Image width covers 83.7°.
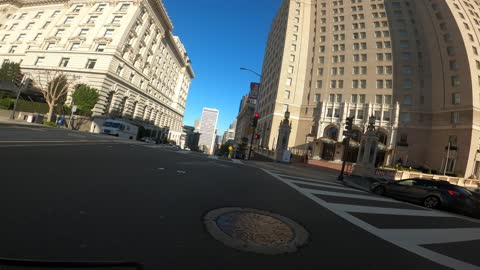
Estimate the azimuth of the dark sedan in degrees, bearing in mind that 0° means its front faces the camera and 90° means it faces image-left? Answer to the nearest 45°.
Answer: approximately 135°

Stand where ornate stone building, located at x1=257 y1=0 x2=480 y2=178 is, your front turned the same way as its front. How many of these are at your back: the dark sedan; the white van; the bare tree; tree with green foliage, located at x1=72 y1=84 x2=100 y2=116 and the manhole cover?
0

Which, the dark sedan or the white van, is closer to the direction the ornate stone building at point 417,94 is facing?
the dark sedan

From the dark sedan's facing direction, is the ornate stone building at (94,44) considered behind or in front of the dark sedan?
in front

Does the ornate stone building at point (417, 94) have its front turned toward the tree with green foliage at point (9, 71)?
no

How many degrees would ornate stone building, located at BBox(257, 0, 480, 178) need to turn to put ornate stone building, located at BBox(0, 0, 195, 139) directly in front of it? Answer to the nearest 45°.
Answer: approximately 45° to its right

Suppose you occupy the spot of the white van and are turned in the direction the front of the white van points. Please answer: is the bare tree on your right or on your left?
on your right

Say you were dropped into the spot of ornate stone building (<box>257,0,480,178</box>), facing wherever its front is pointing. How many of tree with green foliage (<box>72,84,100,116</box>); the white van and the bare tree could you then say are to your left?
0

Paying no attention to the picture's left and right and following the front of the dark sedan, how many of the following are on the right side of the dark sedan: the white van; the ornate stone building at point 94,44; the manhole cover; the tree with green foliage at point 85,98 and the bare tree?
0
